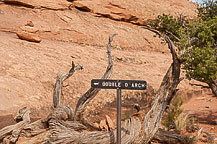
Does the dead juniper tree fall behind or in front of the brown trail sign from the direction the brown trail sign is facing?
behind

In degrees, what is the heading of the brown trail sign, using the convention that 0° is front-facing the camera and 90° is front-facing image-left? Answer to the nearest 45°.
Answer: approximately 0°
